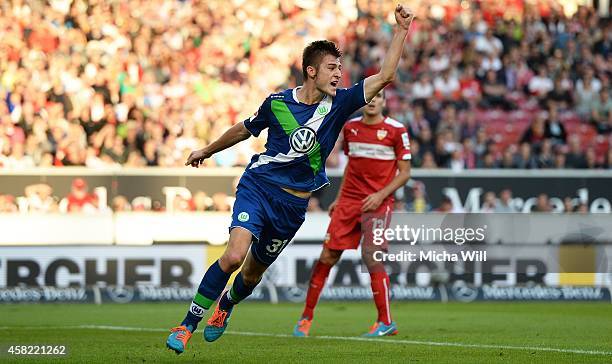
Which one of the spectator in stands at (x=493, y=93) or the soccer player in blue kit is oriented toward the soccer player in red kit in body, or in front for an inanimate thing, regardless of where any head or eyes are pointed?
the spectator in stands

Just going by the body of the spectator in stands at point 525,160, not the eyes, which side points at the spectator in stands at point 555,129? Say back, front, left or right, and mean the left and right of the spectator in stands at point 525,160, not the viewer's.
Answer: back

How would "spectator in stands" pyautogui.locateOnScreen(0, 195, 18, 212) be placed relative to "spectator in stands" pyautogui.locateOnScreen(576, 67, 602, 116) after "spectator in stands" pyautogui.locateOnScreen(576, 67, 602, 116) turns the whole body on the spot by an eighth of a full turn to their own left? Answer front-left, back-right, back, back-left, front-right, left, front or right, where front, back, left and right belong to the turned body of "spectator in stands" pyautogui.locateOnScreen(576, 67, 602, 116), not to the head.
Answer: right

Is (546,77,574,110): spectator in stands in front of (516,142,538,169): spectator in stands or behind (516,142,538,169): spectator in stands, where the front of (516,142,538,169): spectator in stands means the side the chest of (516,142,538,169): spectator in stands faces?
behind

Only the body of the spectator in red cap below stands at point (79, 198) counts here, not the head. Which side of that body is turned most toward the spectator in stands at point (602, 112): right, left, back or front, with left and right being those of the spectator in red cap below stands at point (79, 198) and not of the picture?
left

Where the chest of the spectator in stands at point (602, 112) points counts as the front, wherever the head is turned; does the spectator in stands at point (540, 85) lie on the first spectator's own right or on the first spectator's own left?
on the first spectator's own right

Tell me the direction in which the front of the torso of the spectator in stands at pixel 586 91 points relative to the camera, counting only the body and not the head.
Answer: toward the camera

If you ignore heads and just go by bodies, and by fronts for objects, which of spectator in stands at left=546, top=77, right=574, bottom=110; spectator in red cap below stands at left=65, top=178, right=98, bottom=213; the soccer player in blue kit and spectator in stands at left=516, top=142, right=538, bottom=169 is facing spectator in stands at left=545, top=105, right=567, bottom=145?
spectator in stands at left=546, top=77, right=574, bottom=110

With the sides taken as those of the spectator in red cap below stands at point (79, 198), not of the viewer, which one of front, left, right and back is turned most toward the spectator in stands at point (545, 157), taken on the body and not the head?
left

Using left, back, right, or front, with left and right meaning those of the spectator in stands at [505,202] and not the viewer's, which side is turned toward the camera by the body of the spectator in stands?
front

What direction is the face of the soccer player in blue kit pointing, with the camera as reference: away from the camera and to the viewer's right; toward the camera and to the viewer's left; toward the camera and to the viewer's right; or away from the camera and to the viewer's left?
toward the camera and to the viewer's right

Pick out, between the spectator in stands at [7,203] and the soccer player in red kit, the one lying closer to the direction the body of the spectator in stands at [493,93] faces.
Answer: the soccer player in red kit

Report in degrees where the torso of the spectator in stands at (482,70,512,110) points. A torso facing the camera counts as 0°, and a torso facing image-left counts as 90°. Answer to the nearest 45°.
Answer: approximately 0°

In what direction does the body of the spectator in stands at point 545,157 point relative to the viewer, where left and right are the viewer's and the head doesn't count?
facing the viewer

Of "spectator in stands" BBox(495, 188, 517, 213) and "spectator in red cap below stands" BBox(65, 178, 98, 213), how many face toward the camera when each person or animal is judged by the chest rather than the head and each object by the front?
2

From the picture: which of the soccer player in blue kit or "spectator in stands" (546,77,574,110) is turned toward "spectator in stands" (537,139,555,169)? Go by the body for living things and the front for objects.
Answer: "spectator in stands" (546,77,574,110)
